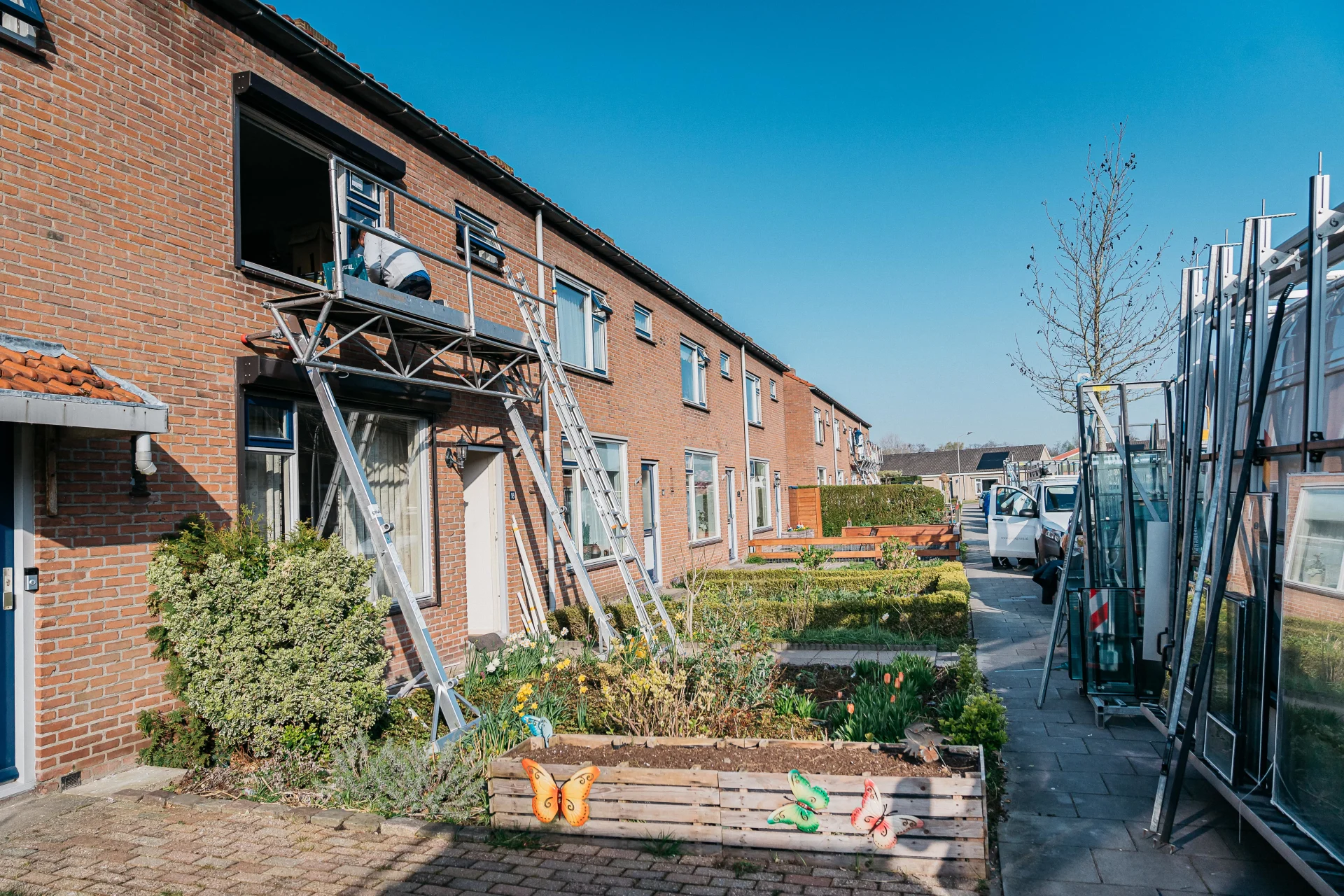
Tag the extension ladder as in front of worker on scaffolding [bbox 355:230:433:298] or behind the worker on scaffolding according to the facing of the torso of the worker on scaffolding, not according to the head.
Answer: behind

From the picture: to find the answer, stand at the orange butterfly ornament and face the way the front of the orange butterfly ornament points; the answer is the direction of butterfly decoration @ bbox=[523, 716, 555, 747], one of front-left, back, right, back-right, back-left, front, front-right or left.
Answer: back

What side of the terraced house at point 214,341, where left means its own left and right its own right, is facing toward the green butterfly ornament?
front

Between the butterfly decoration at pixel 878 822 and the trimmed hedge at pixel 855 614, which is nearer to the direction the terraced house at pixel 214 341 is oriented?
the butterfly decoration

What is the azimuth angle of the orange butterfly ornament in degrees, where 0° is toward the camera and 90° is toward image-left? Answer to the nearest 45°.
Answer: approximately 0°

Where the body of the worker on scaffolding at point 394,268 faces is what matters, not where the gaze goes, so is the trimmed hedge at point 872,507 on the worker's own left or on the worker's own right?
on the worker's own right

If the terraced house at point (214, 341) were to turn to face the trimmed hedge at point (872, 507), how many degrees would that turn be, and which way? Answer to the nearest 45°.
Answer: approximately 90° to its left

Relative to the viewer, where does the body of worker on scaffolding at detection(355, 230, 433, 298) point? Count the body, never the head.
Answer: to the viewer's left

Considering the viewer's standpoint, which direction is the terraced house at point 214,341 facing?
facing the viewer and to the right of the viewer

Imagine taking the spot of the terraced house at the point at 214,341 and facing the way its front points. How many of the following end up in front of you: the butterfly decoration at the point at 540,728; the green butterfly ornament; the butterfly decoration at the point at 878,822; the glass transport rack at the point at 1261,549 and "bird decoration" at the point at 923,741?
5

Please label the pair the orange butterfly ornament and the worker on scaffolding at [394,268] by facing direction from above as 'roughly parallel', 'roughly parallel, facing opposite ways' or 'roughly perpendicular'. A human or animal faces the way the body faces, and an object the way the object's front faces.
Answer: roughly perpendicular
